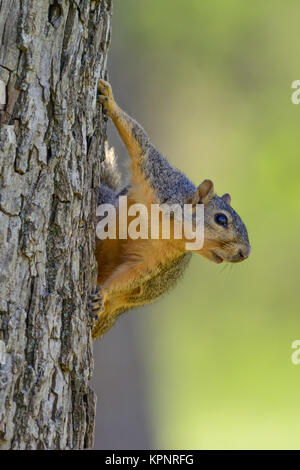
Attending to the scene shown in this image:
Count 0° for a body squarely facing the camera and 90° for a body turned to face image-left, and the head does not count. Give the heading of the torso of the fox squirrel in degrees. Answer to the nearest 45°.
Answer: approximately 270°
